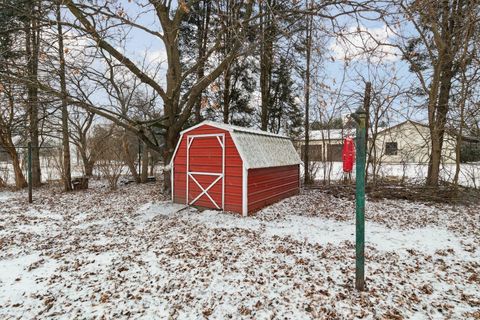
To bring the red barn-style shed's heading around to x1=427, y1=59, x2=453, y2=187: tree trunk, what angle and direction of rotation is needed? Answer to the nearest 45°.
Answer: approximately 135° to its left

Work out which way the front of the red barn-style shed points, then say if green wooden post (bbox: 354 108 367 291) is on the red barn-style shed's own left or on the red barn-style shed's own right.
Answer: on the red barn-style shed's own left

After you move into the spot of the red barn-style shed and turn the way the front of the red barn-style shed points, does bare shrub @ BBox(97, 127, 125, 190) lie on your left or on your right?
on your right

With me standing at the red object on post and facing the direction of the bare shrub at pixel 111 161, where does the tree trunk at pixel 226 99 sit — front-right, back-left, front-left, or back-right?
front-right

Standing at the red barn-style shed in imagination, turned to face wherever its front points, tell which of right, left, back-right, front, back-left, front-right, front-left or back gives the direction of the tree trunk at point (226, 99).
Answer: back-right

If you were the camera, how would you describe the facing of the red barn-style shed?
facing the viewer and to the left of the viewer

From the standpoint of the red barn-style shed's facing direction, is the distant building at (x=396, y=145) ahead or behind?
behind

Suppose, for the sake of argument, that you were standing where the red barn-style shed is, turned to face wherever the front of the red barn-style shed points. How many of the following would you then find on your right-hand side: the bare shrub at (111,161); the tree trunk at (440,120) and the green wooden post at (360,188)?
1

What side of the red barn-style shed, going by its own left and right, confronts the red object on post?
left

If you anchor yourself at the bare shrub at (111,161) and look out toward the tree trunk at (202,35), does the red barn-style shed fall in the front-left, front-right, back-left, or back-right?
front-right

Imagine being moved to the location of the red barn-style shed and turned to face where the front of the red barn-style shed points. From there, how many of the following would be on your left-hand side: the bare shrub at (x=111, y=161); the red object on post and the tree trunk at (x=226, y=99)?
1

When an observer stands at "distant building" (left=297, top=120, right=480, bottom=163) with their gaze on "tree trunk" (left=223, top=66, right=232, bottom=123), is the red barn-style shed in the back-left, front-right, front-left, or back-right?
front-left

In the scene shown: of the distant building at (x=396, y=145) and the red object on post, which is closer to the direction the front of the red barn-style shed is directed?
the red object on post
